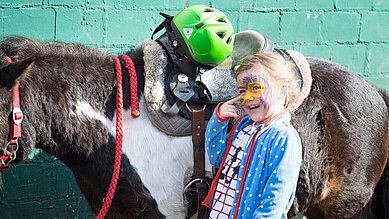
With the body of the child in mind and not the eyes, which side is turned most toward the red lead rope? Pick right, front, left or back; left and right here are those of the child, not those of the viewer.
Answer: right

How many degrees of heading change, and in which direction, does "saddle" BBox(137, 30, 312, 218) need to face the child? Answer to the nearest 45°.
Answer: approximately 135° to its left

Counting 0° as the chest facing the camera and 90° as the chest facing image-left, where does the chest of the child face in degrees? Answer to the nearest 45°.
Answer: approximately 45°

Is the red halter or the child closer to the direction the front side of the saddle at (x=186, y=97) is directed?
the red halter

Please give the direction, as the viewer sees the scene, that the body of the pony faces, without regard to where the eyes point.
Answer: to the viewer's left

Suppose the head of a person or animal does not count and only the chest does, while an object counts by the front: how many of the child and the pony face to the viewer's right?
0

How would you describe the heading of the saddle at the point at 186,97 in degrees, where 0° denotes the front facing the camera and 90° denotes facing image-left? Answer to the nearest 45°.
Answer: approximately 90°
